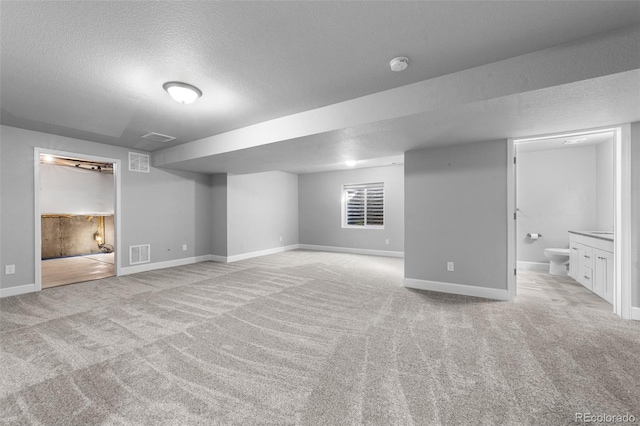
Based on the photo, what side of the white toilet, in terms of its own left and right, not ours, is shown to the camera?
left

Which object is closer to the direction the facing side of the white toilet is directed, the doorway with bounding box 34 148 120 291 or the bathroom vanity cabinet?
the doorway

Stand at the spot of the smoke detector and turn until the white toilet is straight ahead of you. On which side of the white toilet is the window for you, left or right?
left

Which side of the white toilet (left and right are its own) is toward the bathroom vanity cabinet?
left

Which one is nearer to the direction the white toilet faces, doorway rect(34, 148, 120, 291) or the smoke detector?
the doorway
